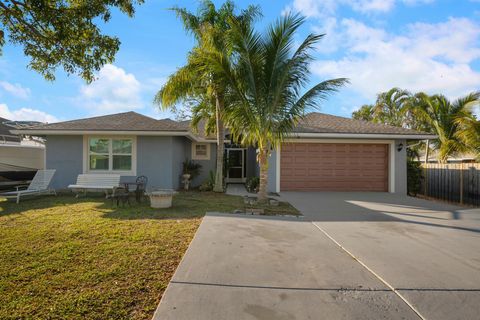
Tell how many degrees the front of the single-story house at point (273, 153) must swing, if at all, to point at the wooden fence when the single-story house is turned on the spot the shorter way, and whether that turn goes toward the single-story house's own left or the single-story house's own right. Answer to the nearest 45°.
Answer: approximately 90° to the single-story house's own left

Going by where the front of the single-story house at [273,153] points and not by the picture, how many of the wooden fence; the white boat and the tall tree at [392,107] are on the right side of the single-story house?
1

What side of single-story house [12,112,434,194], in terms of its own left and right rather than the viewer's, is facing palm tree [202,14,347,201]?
front

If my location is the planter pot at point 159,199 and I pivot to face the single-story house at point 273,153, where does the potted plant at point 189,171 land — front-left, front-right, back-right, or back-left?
front-left

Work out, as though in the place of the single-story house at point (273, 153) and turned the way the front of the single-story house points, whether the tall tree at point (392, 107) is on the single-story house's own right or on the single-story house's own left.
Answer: on the single-story house's own left

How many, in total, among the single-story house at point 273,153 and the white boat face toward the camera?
1

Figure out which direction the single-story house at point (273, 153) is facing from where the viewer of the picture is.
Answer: facing the viewer
